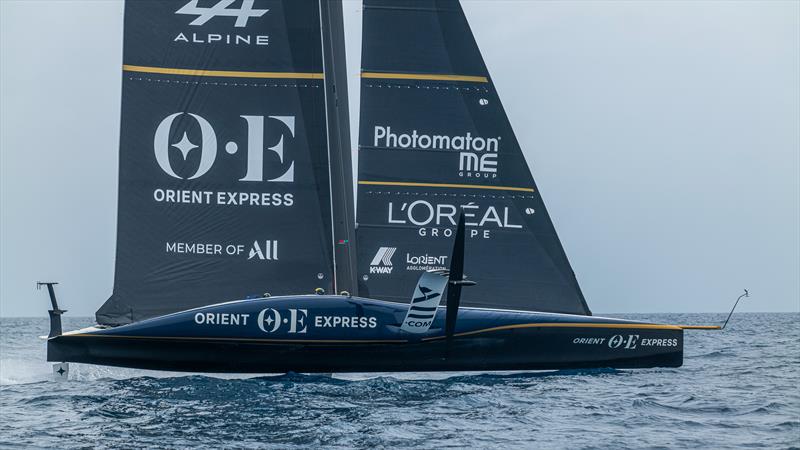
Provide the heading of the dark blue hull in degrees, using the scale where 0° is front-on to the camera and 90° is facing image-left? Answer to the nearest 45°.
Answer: approximately 270°
